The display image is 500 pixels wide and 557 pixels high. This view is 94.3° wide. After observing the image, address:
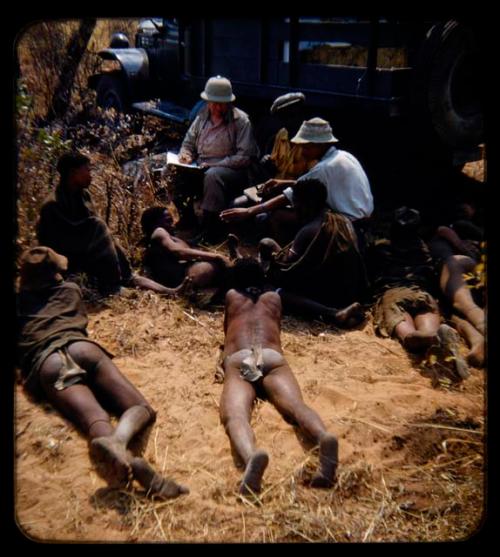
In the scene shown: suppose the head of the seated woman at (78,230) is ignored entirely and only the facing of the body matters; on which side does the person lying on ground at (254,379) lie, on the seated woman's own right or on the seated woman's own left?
on the seated woman's own right

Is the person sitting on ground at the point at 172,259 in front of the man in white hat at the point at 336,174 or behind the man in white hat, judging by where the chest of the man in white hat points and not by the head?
in front

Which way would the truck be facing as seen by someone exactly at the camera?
facing away from the viewer and to the left of the viewer

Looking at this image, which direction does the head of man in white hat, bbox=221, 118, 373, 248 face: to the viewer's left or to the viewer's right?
to the viewer's left

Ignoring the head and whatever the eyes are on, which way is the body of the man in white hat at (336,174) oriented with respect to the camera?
to the viewer's left

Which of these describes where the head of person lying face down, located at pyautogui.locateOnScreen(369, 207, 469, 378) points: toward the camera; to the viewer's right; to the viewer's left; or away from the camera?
away from the camera

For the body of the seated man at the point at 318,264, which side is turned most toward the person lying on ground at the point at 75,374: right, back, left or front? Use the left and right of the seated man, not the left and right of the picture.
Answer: front

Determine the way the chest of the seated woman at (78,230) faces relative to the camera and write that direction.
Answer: to the viewer's right

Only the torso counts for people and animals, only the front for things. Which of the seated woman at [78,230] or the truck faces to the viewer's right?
the seated woman

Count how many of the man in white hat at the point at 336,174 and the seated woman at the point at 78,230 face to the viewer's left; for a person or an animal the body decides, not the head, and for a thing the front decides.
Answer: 1

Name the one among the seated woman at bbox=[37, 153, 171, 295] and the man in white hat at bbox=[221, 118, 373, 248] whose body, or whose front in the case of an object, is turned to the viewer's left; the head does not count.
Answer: the man in white hat

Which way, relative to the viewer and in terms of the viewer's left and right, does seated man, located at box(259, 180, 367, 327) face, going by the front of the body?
facing away from the viewer and to the left of the viewer
